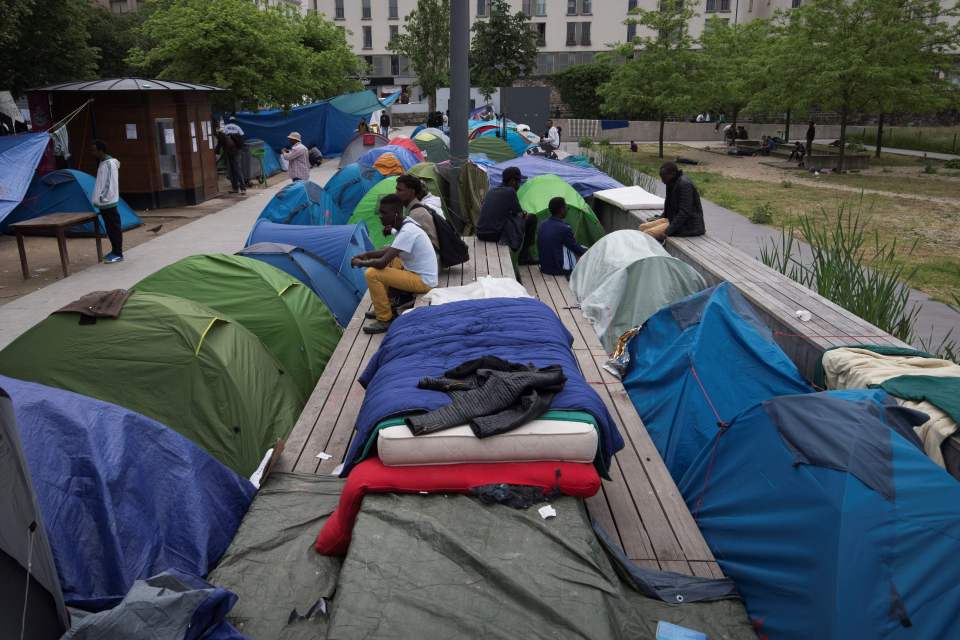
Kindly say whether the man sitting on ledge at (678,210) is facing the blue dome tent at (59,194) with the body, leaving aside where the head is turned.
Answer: yes

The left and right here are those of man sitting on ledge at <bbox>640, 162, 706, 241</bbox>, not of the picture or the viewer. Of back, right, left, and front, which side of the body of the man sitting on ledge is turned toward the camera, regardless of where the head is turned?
left

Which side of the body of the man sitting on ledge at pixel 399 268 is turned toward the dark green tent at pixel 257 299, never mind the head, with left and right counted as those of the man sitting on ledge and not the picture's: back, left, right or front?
front

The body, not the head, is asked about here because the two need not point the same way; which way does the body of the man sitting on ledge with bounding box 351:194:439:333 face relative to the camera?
to the viewer's left

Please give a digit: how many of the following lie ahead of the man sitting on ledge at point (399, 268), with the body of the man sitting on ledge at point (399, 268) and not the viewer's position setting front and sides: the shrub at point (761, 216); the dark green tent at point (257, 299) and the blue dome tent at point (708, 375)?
1

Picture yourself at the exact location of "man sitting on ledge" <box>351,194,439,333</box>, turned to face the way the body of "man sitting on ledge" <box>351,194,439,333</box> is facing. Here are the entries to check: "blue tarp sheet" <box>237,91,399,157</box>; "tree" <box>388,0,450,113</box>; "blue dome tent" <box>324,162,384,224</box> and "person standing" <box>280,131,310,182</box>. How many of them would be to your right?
4

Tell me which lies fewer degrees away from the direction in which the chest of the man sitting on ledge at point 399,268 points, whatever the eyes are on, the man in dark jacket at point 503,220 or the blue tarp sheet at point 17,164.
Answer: the blue tarp sheet

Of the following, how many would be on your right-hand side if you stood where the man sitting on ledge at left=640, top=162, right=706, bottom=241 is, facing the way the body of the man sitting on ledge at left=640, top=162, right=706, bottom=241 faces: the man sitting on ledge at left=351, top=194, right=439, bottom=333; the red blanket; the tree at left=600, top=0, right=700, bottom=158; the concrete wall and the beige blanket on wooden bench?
2

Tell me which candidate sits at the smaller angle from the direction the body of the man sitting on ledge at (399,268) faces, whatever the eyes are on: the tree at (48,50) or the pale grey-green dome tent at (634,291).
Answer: the tree

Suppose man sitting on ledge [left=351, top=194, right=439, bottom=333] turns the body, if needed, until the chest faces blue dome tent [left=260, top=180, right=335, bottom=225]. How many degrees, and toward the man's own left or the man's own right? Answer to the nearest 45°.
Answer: approximately 90° to the man's own right

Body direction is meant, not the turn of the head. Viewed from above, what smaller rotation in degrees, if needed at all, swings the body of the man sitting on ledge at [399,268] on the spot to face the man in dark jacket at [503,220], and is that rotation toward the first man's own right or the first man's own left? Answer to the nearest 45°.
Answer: approximately 135° to the first man's own right

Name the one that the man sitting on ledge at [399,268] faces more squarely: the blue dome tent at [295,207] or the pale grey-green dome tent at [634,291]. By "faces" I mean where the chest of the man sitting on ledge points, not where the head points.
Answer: the blue dome tent

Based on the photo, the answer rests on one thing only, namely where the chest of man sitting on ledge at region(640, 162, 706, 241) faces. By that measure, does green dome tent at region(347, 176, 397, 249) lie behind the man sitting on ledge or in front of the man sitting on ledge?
in front

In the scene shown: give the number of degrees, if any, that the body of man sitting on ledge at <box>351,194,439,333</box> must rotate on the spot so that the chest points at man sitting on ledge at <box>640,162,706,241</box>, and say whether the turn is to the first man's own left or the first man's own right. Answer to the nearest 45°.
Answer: approximately 135° to the first man's own right

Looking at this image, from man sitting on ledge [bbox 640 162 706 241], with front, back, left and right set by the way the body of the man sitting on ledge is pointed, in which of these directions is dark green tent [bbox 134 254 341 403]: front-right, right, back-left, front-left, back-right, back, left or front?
front-left

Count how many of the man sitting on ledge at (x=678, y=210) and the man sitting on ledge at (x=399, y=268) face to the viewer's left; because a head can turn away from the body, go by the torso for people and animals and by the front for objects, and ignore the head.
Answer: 2

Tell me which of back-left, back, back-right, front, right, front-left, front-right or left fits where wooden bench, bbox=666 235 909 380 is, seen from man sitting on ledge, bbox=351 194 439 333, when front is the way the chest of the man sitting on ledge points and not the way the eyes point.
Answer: back
